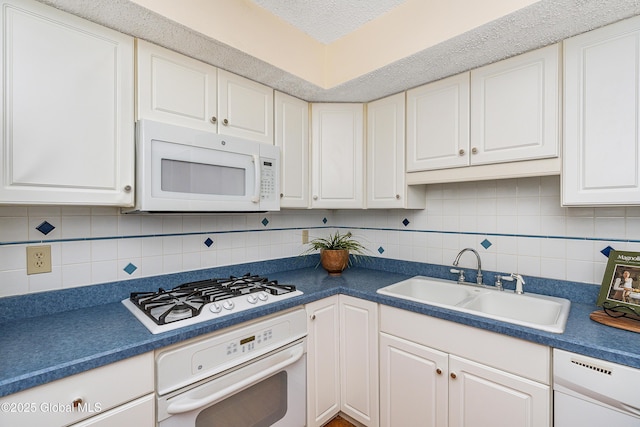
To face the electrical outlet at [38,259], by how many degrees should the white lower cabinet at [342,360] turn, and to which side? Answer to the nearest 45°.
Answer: approximately 90° to its right

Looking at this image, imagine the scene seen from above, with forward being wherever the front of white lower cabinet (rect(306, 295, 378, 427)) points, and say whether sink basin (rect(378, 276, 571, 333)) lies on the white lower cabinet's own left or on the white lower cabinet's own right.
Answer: on the white lower cabinet's own left

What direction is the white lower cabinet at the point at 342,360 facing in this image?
toward the camera

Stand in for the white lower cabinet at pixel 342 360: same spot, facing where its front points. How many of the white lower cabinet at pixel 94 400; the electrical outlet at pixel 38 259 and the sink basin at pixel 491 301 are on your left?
1

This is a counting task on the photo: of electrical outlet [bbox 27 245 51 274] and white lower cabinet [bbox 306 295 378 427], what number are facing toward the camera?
2

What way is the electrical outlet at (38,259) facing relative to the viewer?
toward the camera
